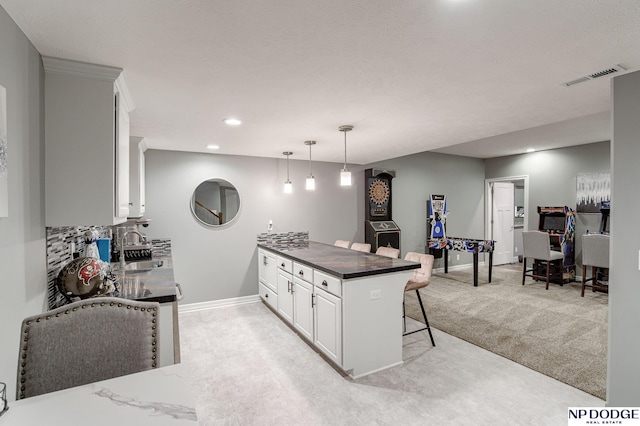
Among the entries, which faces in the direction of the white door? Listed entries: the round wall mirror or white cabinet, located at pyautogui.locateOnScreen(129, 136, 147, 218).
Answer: the white cabinet

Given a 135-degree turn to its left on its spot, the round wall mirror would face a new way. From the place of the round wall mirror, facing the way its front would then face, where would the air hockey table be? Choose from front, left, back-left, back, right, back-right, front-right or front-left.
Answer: front-right

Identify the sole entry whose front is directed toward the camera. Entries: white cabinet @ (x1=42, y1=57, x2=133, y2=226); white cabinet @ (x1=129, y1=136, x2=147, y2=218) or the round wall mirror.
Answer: the round wall mirror

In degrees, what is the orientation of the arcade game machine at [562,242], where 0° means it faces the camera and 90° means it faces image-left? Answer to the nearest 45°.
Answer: approximately 45°

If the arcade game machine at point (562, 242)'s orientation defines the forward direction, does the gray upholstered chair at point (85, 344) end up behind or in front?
in front

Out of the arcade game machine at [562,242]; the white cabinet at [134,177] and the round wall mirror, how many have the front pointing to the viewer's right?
1

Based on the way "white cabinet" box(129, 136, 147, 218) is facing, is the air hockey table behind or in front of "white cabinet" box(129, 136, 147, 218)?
in front

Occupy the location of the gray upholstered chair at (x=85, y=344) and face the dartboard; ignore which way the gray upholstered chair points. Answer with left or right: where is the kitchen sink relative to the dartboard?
left

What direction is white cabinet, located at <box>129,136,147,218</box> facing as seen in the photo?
to the viewer's right

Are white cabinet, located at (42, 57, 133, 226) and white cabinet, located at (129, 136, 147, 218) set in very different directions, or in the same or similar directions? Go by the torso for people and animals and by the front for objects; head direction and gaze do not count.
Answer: same or similar directions

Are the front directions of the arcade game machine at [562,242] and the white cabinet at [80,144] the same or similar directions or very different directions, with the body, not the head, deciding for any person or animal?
very different directions

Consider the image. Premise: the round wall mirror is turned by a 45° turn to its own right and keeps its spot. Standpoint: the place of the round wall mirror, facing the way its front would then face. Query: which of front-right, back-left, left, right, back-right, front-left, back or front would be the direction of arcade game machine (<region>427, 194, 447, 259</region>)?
back-left

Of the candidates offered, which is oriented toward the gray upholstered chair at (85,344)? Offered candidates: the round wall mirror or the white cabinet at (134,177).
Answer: the round wall mirror

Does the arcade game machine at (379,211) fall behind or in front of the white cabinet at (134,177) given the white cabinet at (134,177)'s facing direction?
in front

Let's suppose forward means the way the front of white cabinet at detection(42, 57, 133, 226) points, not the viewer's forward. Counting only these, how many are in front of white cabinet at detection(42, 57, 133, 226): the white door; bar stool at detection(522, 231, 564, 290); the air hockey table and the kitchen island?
4

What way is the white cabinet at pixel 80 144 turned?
to the viewer's right

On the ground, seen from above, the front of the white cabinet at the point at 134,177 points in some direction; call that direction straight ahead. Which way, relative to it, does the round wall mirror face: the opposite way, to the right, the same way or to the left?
to the right

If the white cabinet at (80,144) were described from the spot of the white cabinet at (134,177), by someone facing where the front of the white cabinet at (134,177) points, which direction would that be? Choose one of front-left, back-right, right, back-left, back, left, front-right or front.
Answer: right

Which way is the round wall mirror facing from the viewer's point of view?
toward the camera

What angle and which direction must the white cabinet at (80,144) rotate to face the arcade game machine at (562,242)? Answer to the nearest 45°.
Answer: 0° — it already faces it
